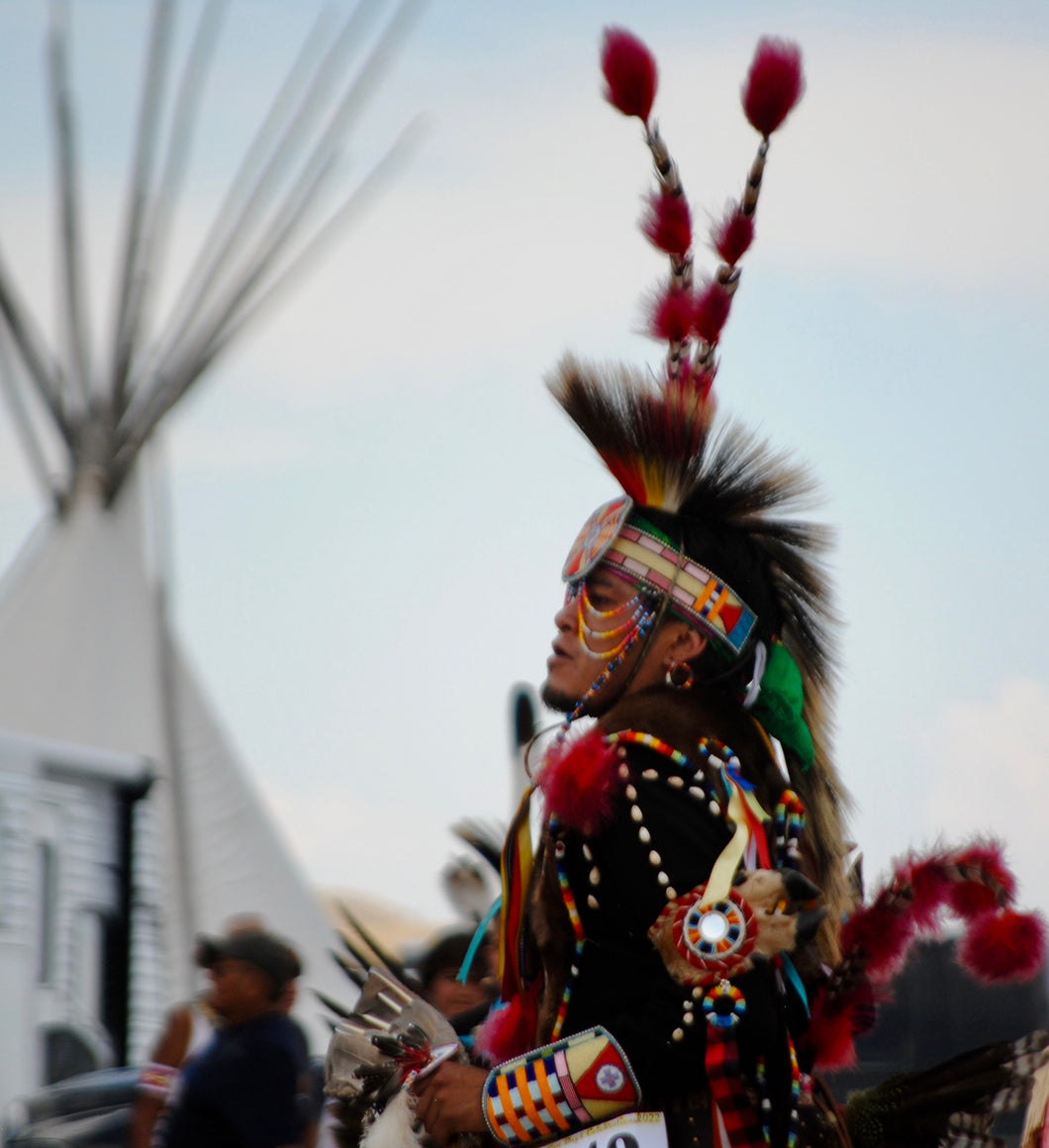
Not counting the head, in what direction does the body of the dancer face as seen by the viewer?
to the viewer's left

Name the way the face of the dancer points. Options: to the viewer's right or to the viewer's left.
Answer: to the viewer's left

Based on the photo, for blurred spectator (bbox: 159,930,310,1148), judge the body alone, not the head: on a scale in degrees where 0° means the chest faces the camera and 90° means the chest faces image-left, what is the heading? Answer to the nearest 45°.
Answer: approximately 90°

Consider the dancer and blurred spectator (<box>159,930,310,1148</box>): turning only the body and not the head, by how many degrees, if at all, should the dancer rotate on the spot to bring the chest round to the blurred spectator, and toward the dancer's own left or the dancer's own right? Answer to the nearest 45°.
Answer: approximately 45° to the dancer's own right

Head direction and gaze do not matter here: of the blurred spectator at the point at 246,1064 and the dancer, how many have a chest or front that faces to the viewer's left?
2
